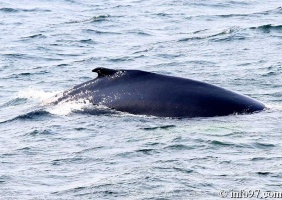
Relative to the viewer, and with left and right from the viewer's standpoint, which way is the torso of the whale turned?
facing to the right of the viewer
